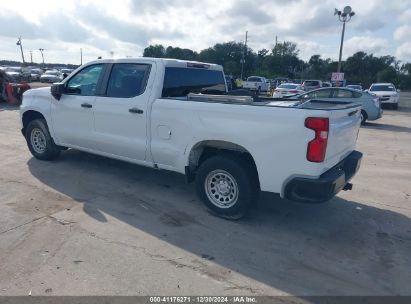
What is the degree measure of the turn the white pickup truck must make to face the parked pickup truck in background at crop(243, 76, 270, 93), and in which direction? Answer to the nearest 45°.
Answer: approximately 45° to its right

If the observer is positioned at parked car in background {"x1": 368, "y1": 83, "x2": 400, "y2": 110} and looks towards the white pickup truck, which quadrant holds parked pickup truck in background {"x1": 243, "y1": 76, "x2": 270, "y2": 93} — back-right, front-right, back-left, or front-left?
back-right

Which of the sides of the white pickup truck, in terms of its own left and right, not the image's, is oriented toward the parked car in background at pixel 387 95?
right

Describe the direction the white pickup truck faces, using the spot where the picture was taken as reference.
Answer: facing away from the viewer and to the left of the viewer

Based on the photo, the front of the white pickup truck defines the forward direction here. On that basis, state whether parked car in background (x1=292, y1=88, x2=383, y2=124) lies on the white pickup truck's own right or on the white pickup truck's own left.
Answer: on the white pickup truck's own right

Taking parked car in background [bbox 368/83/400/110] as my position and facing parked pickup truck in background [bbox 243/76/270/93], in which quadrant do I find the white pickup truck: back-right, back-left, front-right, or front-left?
back-left
